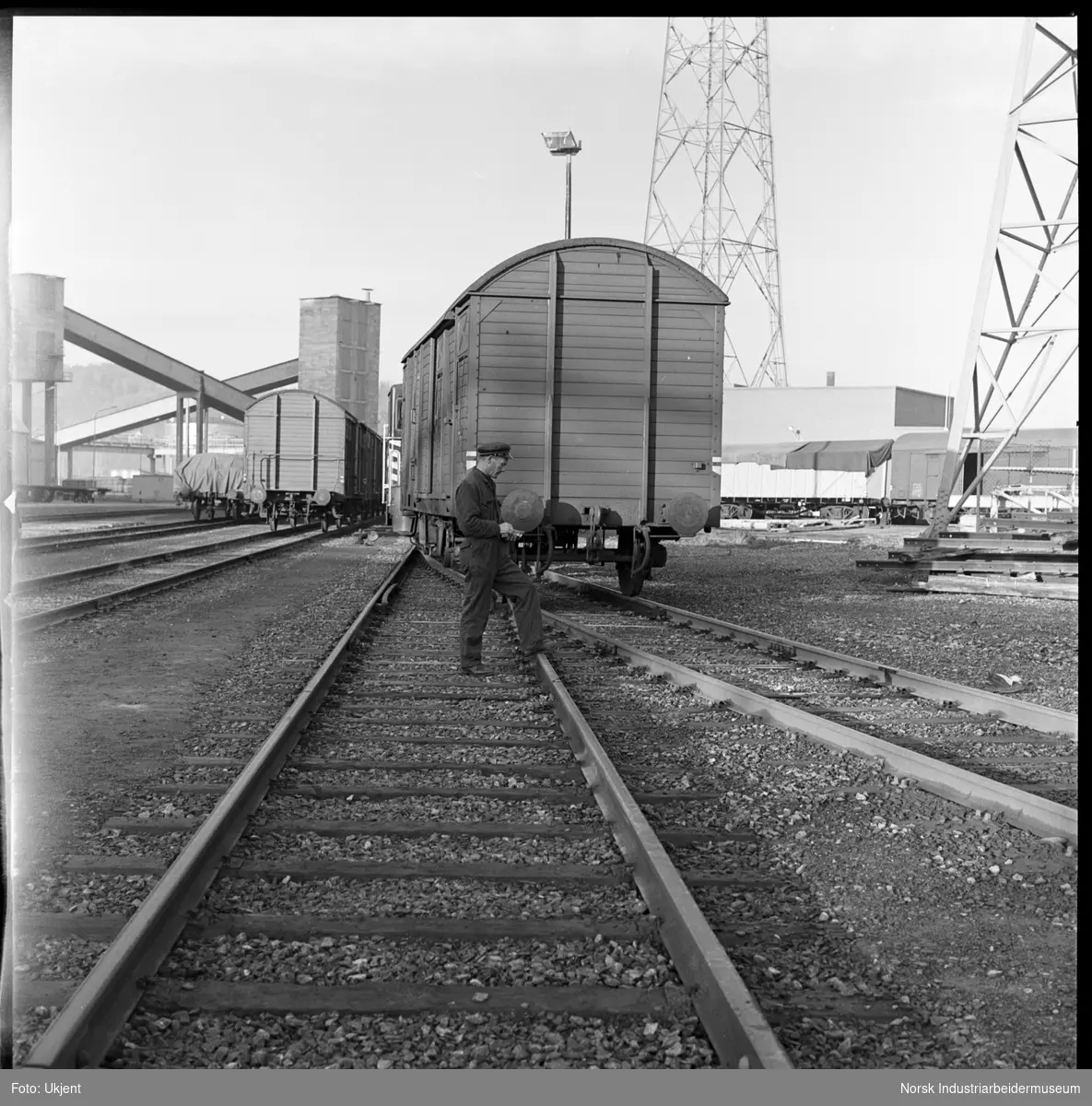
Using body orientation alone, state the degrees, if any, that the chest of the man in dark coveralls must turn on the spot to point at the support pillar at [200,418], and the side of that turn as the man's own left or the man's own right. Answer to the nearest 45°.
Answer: approximately 90° to the man's own left

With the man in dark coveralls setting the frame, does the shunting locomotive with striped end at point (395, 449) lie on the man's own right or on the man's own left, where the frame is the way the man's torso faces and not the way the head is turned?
on the man's own left

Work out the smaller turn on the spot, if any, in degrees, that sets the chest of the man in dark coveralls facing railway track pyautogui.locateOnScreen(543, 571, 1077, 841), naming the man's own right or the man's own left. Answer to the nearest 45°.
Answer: approximately 45° to the man's own right

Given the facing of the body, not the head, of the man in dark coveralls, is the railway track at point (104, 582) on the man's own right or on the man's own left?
on the man's own left

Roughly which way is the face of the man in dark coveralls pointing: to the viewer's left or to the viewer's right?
to the viewer's right

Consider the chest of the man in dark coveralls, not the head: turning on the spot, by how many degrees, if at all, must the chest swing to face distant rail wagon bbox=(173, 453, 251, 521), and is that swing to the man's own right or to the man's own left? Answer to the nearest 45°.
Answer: approximately 90° to the man's own left

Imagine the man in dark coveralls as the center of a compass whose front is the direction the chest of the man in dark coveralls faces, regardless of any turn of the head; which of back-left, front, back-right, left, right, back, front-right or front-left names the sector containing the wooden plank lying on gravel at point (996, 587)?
front-left

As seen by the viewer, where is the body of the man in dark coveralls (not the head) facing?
to the viewer's right
